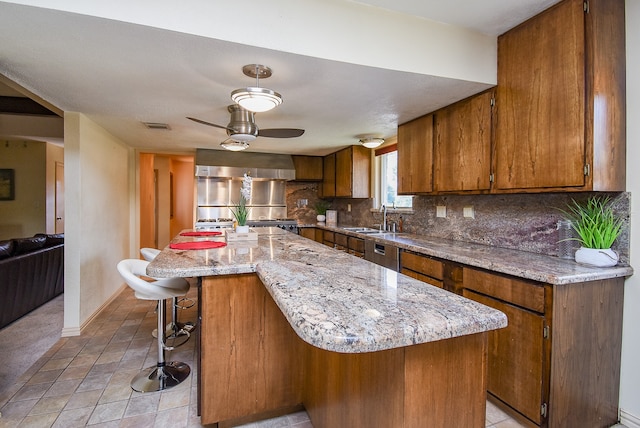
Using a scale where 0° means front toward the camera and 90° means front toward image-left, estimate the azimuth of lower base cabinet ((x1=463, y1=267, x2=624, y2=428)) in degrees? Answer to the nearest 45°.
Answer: approximately 45°

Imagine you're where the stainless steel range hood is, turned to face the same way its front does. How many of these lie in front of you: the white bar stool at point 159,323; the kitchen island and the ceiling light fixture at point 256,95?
3

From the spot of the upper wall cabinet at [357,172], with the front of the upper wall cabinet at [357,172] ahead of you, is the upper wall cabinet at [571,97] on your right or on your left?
on your left

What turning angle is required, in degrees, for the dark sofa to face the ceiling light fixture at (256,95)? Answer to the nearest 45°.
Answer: approximately 135° to its left

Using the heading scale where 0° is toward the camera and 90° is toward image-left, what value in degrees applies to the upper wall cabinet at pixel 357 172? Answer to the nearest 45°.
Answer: approximately 45°

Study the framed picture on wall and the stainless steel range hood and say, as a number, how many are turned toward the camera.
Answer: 2

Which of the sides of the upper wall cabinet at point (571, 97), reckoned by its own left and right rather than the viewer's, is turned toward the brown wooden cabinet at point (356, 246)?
right

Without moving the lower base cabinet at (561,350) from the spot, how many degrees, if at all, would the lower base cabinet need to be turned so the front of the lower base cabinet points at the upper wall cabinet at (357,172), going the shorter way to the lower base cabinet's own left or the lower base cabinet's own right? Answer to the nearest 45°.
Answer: approximately 90° to the lower base cabinet's own right

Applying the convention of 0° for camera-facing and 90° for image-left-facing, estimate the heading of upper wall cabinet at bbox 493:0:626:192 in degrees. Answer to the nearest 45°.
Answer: approximately 45°

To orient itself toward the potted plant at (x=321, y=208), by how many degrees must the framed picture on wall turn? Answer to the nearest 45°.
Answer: approximately 45° to its left

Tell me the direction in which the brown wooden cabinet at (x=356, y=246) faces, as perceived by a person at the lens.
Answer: facing the viewer and to the left of the viewer

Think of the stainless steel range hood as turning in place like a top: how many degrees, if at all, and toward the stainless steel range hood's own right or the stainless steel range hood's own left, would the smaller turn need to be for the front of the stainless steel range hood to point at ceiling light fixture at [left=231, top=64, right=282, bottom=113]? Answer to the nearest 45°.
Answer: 0° — it already faces it

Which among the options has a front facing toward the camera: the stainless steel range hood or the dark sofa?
the stainless steel range hood

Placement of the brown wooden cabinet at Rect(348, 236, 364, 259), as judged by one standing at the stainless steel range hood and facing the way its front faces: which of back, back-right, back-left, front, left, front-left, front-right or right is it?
front-left

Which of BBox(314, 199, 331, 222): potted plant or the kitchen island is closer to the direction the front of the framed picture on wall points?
the kitchen island

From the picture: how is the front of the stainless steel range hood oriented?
toward the camera

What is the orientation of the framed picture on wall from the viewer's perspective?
toward the camera

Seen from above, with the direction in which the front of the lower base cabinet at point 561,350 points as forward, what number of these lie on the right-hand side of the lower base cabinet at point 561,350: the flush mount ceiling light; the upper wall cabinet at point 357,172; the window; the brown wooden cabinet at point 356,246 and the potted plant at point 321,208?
5

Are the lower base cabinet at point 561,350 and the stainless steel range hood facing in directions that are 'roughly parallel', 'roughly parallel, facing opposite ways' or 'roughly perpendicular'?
roughly perpendicular

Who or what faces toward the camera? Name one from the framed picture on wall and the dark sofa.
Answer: the framed picture on wall
